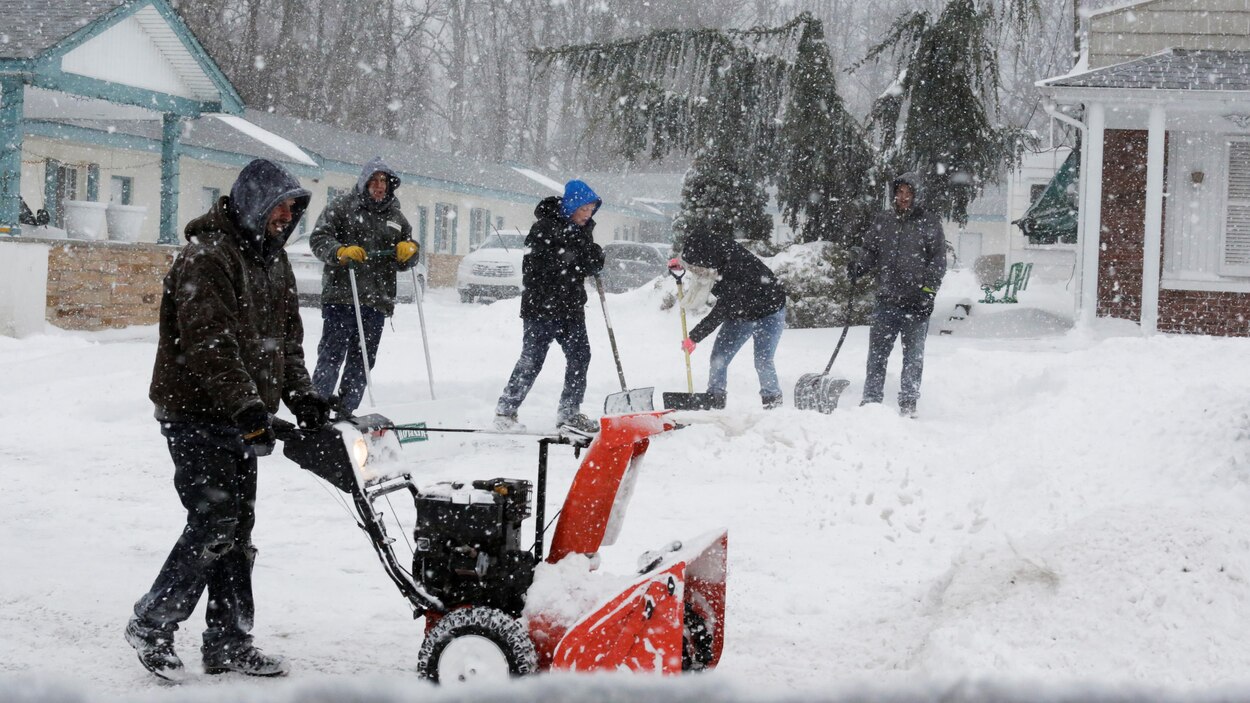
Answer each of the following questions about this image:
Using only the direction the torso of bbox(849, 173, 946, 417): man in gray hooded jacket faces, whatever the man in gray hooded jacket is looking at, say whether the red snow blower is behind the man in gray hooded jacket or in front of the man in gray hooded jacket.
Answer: in front

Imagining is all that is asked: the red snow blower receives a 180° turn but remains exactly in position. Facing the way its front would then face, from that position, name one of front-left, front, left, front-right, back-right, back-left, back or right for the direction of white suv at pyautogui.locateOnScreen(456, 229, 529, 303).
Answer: right

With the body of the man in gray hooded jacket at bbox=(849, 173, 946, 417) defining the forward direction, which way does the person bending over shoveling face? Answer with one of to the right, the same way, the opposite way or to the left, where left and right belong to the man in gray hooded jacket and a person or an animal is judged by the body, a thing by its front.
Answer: to the right

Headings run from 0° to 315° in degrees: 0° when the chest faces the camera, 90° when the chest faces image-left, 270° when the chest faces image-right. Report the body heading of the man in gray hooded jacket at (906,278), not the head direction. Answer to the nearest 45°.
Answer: approximately 0°

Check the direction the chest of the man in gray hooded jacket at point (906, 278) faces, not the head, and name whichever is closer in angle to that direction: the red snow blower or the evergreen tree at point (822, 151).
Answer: the red snow blower

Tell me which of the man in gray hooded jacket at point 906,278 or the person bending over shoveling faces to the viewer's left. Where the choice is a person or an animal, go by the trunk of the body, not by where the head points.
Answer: the person bending over shoveling

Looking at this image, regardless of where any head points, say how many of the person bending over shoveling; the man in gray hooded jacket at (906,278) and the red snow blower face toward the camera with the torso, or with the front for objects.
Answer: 1

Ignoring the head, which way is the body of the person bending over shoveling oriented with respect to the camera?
to the viewer's left

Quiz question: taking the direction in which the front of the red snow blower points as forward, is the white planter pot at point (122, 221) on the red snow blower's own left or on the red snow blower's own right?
on the red snow blower's own left

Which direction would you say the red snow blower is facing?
to the viewer's right
